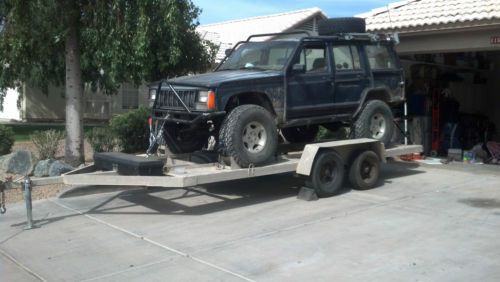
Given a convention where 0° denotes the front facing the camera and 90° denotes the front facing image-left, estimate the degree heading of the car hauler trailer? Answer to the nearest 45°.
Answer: approximately 45°

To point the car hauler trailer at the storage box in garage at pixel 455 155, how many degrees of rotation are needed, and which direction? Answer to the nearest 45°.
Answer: approximately 180°

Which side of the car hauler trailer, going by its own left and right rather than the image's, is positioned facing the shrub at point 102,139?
right

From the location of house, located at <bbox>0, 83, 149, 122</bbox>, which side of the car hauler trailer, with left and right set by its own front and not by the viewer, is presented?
right

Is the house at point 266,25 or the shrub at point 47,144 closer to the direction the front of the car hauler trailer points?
the shrub

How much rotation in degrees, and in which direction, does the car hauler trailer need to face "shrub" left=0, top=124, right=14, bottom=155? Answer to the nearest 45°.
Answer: approximately 90° to its right

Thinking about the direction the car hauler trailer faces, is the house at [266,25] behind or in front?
behind
